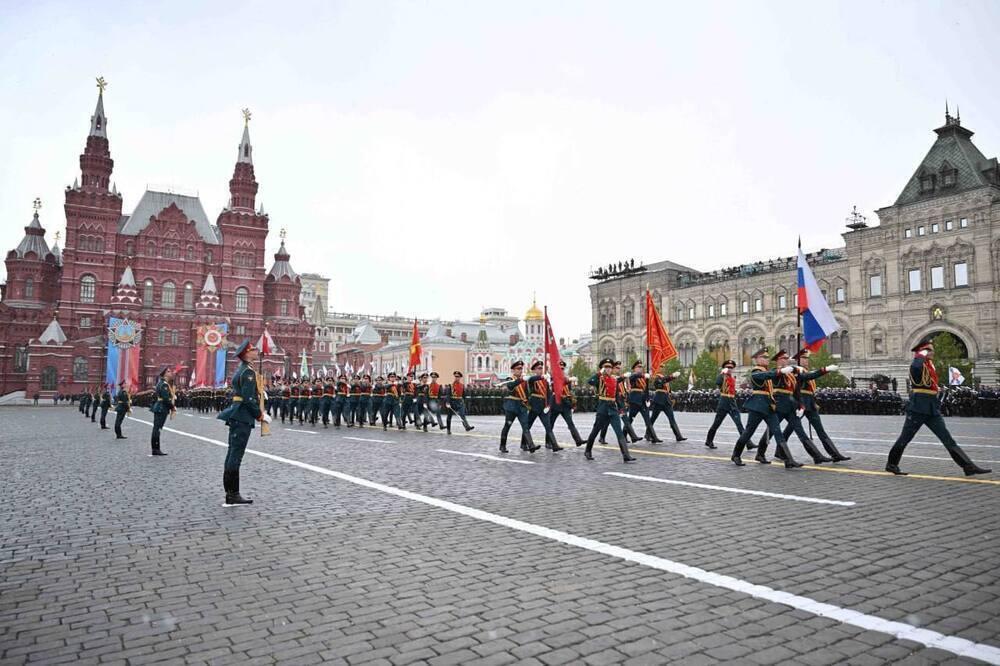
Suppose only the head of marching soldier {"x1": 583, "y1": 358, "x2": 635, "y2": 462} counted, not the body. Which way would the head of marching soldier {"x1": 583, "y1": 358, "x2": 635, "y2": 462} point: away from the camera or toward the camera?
toward the camera

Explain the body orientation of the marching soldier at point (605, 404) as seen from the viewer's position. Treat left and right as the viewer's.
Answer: facing the viewer and to the right of the viewer

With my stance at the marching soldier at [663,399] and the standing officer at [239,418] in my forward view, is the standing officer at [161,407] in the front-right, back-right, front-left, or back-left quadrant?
front-right

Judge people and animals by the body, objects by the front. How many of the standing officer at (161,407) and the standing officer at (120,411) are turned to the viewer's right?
2

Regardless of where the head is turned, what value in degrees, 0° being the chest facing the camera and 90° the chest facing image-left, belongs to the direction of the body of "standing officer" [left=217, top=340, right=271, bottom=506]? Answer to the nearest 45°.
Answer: approximately 270°

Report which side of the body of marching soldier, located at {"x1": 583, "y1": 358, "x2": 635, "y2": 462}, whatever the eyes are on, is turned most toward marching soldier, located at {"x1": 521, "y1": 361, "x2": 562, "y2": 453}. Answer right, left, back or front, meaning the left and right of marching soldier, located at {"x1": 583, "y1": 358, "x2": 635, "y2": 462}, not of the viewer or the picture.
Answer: back

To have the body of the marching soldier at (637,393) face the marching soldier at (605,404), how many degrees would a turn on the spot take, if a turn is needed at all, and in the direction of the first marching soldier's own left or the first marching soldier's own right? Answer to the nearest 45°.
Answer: approximately 45° to the first marching soldier's own right

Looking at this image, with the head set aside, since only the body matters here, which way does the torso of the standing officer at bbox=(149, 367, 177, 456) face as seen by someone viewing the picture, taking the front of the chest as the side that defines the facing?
to the viewer's right

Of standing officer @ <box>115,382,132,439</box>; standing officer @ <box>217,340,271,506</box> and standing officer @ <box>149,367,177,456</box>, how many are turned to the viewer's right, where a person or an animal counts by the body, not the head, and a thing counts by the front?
3

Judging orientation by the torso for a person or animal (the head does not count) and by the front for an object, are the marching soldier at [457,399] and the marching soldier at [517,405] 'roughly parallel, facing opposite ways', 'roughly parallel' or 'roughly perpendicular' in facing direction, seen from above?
roughly parallel

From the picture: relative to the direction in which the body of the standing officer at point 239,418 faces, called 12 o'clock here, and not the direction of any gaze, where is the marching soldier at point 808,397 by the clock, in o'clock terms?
The marching soldier is roughly at 12 o'clock from the standing officer.

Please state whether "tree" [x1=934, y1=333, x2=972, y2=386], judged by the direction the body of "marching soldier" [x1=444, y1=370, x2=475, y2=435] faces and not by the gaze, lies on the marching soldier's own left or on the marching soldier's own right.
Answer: on the marching soldier's own left
